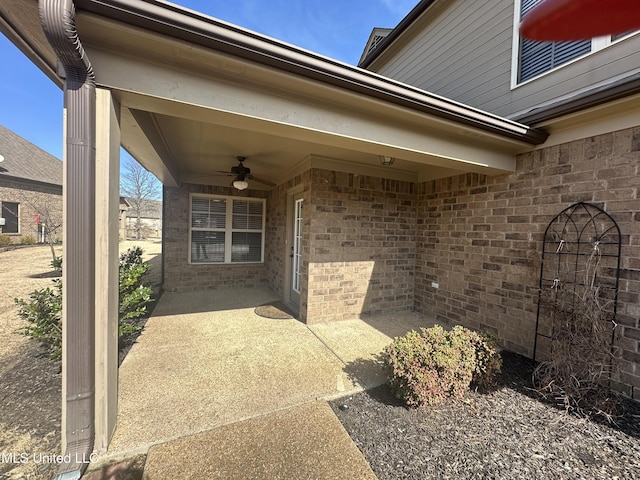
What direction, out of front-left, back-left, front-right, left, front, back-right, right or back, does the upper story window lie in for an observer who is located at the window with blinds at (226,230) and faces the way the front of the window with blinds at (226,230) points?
front-left

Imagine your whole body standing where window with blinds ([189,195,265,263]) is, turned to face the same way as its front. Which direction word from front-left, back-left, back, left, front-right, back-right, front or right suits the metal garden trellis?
front-left

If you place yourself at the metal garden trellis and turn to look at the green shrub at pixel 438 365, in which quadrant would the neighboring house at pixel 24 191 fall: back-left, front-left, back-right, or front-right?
front-right

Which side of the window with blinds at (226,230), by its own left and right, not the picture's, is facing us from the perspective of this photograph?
front

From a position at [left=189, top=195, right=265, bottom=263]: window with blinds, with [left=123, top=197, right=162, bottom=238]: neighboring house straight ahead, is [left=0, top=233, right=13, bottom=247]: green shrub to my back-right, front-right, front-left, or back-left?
front-left

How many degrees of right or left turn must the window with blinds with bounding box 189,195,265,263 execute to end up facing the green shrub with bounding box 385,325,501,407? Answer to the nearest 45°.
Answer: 0° — it already faces it

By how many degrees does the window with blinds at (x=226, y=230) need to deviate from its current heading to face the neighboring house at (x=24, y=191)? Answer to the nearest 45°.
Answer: approximately 135° to its right

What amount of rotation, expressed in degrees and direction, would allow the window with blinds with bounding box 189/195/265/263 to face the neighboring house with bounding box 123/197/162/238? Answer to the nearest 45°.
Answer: approximately 180°

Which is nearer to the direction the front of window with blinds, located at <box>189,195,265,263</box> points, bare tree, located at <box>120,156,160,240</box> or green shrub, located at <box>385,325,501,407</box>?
the green shrub

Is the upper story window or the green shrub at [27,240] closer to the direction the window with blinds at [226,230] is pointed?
the upper story window
